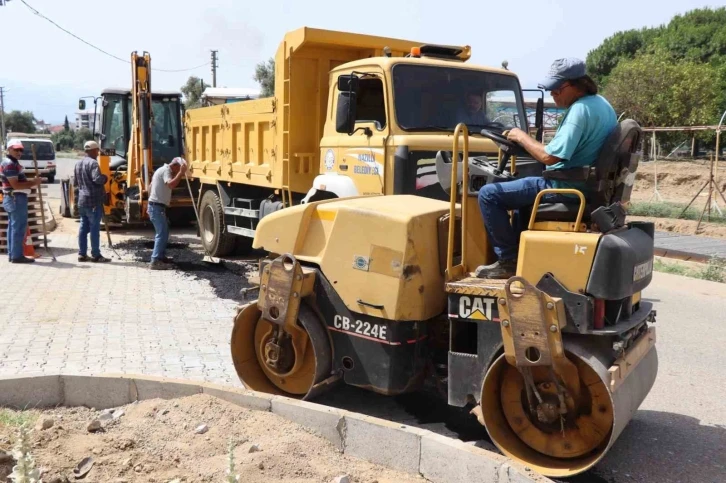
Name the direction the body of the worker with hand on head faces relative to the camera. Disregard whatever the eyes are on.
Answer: to the viewer's right

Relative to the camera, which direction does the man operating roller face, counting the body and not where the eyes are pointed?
to the viewer's left

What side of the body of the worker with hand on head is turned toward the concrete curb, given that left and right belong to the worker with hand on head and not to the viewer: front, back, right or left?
right

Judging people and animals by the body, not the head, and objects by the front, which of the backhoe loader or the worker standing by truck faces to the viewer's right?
the worker standing by truck

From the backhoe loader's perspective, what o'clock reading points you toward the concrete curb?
The concrete curb is roughly at 6 o'clock from the backhoe loader.

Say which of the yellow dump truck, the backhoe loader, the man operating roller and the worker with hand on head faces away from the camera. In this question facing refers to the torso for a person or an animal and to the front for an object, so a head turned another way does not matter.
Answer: the backhoe loader

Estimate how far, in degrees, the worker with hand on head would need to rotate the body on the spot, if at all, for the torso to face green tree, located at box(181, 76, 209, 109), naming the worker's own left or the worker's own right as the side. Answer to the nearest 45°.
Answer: approximately 90° to the worker's own left

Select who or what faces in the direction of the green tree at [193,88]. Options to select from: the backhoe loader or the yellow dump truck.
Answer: the backhoe loader

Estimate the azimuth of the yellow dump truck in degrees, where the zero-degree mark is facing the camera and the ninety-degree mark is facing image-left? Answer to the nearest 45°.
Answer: approximately 315°

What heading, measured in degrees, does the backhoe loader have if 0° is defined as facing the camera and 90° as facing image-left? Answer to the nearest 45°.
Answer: approximately 180°

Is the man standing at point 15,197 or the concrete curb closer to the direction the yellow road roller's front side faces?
the man standing

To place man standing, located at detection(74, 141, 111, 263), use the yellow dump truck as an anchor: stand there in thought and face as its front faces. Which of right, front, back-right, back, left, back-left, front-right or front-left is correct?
back

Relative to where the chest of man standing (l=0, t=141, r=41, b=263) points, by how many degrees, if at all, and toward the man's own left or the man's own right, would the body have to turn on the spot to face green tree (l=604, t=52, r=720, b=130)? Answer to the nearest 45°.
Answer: approximately 45° to the man's own left
